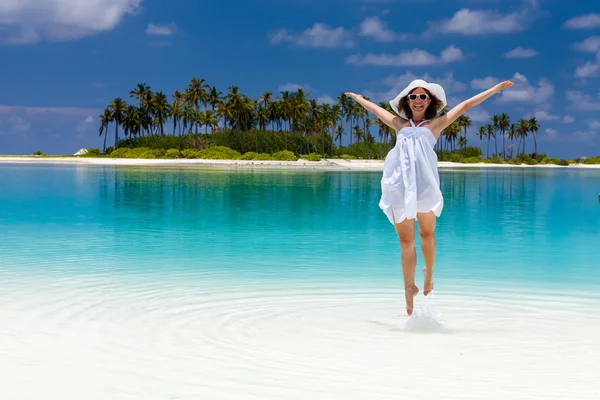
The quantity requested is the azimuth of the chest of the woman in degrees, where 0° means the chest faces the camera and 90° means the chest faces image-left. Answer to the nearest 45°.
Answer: approximately 0°
